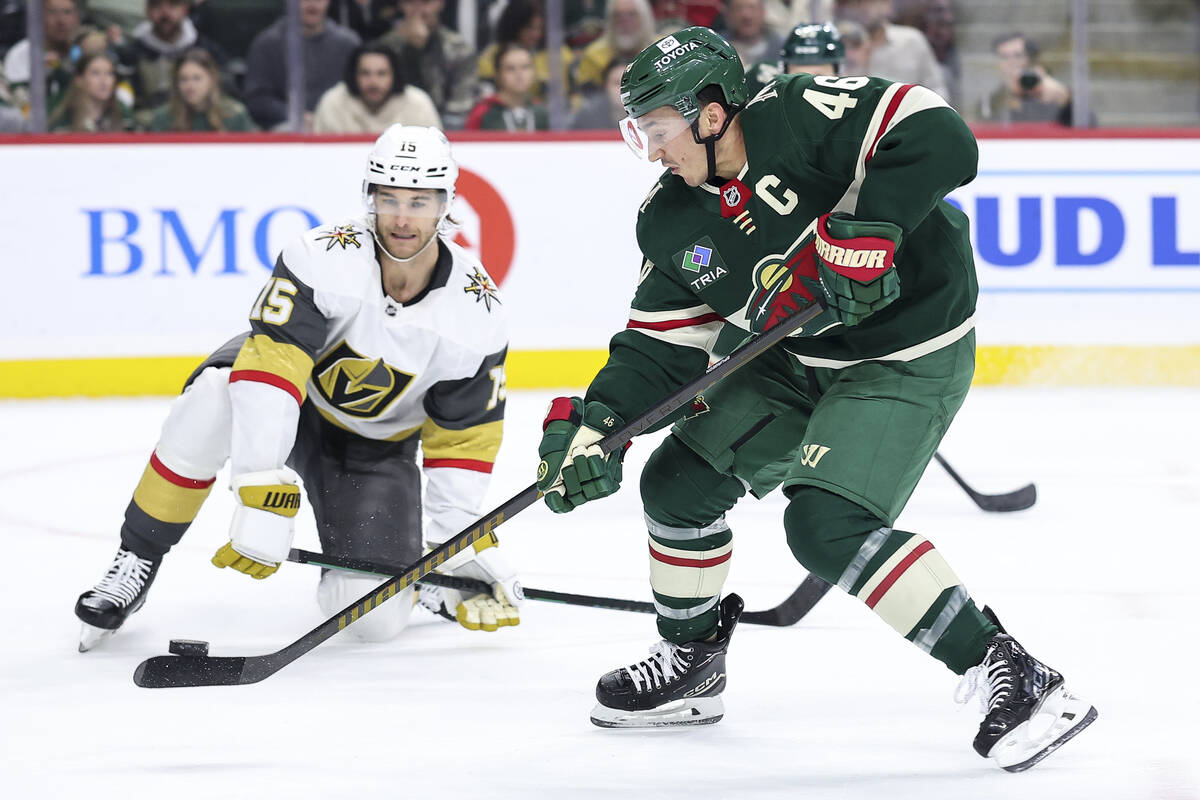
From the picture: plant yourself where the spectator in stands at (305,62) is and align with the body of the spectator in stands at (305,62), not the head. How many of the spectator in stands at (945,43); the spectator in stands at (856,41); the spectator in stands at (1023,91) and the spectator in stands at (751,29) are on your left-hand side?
4

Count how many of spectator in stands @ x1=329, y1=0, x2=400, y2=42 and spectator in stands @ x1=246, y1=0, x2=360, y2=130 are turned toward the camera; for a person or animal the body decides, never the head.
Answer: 2

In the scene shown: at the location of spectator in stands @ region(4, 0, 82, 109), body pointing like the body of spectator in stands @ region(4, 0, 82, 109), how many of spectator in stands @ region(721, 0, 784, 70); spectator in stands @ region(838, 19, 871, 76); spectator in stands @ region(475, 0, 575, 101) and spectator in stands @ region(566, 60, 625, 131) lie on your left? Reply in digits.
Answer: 4

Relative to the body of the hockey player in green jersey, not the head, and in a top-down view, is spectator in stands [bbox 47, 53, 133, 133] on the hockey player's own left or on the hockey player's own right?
on the hockey player's own right

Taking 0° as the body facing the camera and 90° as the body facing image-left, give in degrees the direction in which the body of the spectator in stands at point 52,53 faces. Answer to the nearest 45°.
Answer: approximately 0°

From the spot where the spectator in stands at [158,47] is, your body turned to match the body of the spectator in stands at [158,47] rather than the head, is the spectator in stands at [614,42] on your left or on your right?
on your left

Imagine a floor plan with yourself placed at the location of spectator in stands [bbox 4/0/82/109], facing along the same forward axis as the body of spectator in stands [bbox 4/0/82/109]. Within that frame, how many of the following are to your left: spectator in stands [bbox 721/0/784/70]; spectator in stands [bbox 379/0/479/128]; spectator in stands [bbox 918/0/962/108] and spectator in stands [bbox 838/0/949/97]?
4

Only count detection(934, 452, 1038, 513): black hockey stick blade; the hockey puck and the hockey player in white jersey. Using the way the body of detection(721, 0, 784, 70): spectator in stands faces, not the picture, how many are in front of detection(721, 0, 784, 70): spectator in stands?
3
